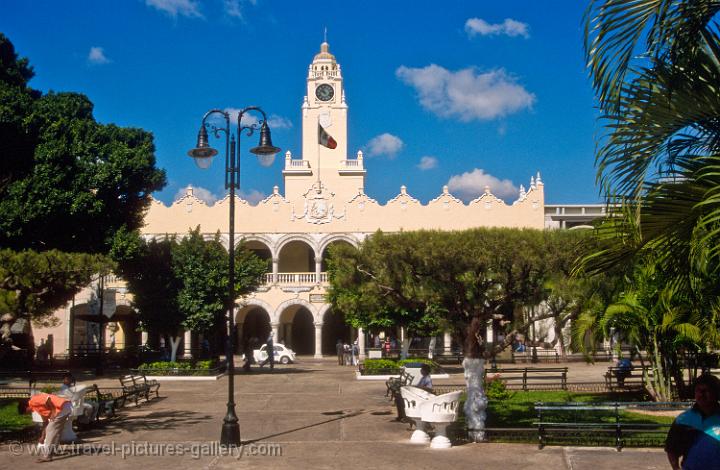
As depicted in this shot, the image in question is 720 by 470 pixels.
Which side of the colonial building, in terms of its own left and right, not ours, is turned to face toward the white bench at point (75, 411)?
front

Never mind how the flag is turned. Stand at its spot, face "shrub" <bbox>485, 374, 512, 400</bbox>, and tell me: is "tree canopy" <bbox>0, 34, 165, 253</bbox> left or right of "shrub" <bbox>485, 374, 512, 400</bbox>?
right

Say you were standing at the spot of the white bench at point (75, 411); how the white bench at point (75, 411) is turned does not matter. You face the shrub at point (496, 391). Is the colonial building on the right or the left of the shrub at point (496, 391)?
left

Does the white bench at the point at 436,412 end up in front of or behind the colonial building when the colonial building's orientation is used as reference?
in front

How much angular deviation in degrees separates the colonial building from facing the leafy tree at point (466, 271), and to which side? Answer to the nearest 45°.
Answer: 0° — it already faces it

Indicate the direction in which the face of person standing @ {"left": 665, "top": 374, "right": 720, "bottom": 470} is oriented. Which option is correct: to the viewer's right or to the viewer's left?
to the viewer's left

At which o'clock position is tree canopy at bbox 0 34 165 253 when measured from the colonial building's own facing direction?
The tree canopy is roughly at 1 o'clock from the colonial building.

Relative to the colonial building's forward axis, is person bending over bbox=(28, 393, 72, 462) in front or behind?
in front

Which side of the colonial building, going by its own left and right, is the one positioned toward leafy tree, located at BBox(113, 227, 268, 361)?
front

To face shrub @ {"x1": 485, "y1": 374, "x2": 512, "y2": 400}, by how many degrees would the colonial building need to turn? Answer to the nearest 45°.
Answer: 0° — it already faces it

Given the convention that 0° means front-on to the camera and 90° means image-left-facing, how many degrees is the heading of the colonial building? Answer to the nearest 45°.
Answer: approximately 0°

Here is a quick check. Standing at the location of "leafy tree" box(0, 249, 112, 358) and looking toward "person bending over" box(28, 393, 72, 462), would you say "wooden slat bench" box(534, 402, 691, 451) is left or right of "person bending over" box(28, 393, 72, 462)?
left

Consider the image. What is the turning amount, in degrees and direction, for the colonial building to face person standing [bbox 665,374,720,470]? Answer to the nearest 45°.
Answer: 0° — it already faces them
